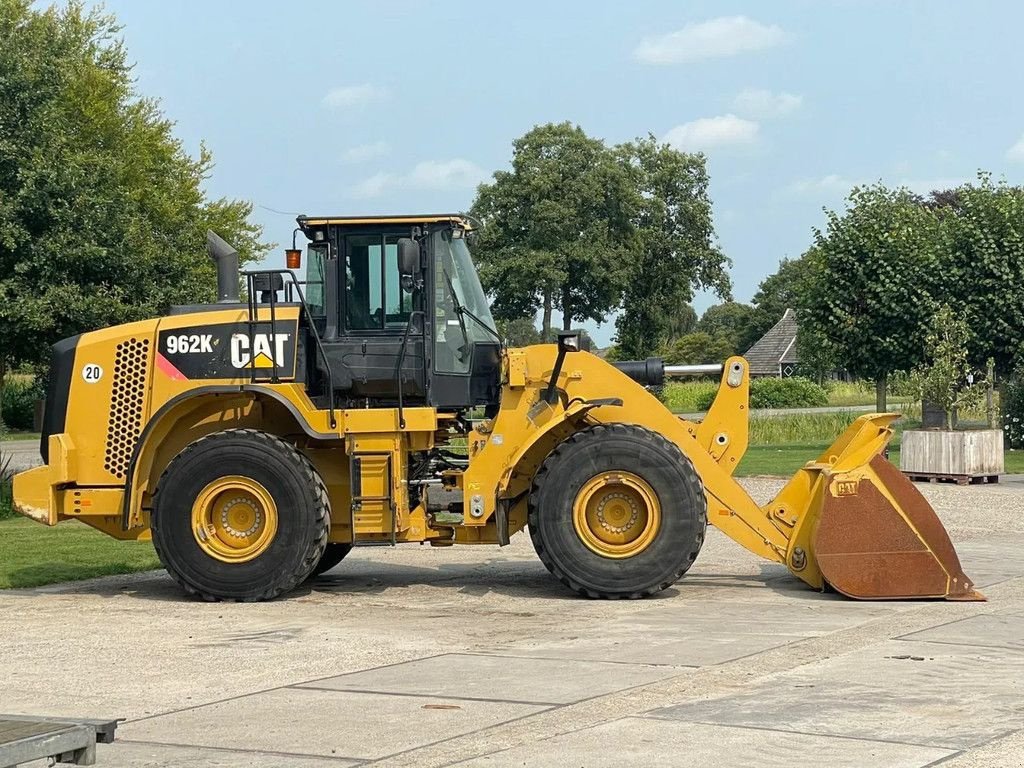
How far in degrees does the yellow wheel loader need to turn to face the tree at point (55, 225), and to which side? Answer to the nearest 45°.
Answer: approximately 135° to its left

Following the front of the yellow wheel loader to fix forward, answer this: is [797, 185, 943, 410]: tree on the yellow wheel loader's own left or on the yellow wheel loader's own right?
on the yellow wheel loader's own left

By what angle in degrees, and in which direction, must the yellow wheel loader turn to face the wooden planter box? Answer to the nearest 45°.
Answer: approximately 45° to its left

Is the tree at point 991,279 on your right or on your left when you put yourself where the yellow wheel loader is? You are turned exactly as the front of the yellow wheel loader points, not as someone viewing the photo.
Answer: on your left

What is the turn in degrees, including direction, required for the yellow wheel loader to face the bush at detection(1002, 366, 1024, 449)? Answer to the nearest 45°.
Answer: approximately 45° to its left

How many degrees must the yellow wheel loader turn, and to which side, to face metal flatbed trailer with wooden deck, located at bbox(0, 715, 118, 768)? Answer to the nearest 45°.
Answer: approximately 90° to its right

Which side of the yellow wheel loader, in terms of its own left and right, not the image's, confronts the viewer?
right

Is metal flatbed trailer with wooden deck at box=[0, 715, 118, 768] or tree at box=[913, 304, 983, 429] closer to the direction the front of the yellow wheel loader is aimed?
the tree

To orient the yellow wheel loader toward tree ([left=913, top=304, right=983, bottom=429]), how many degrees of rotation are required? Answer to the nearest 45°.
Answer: approximately 45° to its left
